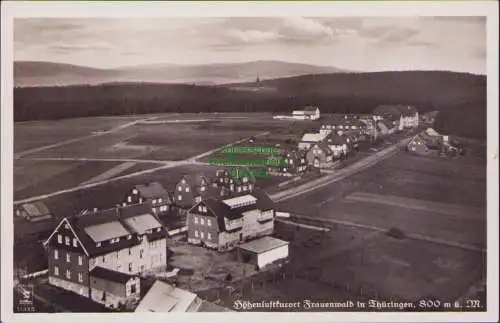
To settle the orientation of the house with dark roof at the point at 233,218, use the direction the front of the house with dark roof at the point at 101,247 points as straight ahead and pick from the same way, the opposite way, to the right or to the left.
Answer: the same way

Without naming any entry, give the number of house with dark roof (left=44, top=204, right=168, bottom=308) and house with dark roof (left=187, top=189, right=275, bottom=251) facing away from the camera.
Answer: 0
